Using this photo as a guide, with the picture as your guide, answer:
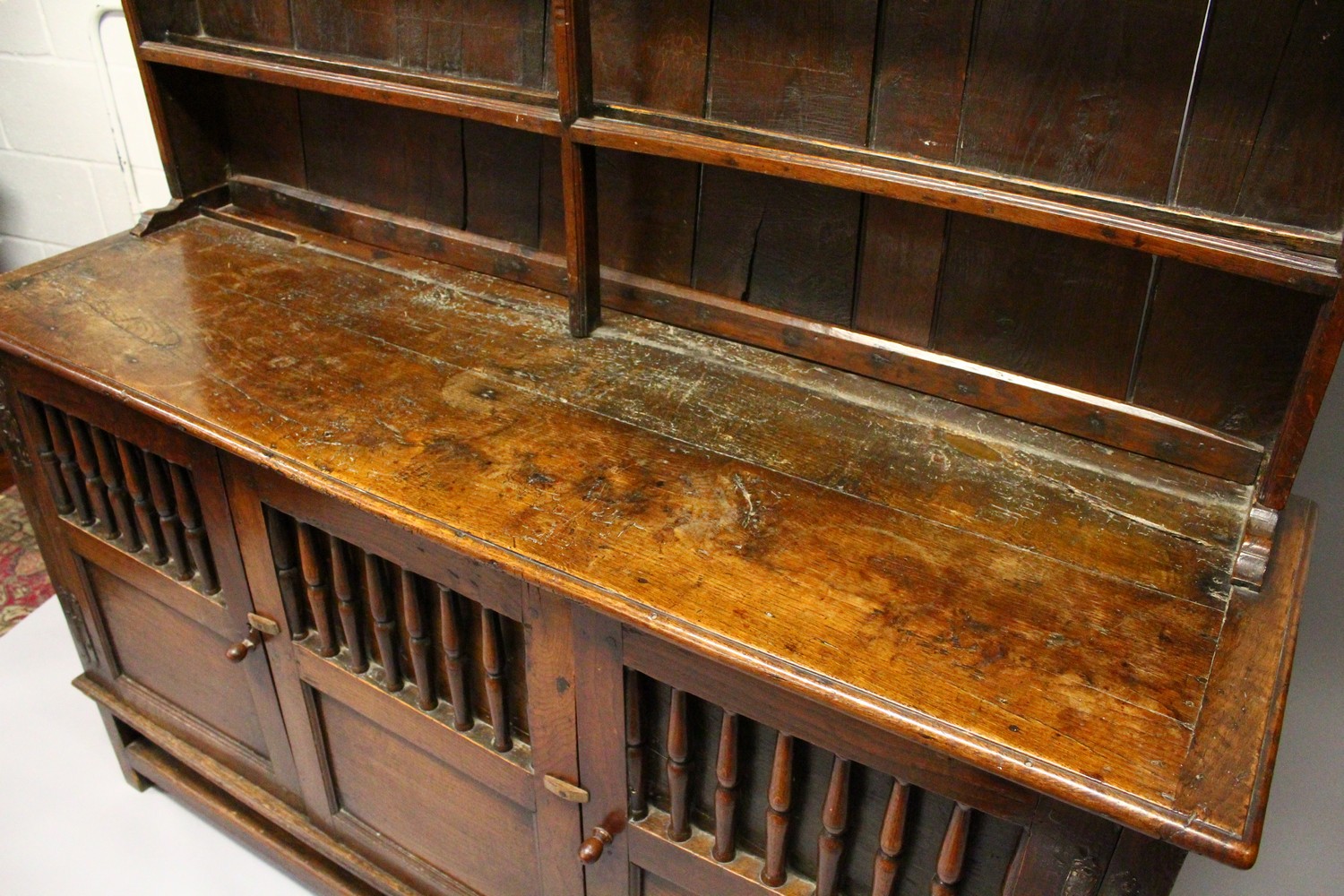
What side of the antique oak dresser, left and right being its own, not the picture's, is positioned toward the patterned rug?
right

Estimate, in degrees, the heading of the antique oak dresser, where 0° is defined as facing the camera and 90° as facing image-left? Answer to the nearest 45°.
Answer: approximately 45°
